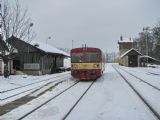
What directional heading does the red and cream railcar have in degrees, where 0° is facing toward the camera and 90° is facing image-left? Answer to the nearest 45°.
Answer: approximately 0°

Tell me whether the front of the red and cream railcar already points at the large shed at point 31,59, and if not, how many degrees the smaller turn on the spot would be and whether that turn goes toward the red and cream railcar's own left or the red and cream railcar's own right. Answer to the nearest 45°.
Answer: approximately 135° to the red and cream railcar's own right
